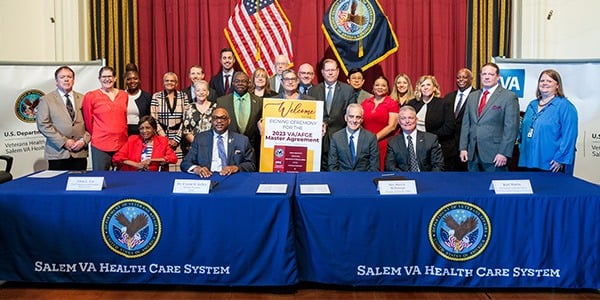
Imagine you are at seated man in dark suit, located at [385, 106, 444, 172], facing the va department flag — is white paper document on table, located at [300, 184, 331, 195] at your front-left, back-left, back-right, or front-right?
back-left

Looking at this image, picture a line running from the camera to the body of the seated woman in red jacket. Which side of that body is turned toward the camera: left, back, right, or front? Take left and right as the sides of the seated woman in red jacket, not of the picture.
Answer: front

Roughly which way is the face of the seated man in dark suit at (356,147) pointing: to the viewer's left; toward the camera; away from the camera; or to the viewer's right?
toward the camera

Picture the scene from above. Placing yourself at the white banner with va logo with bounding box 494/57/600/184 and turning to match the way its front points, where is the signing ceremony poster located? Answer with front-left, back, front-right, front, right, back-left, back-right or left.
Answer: front-right

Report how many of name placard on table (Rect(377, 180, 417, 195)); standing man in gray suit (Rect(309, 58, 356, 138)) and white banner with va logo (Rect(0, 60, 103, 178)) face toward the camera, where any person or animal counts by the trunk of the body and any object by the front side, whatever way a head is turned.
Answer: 3

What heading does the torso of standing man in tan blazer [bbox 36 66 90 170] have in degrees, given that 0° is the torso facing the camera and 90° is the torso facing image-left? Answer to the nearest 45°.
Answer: approximately 315°

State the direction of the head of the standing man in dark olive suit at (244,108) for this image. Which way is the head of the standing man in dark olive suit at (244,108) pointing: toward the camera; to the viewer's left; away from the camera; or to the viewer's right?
toward the camera

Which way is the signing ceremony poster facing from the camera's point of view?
toward the camera

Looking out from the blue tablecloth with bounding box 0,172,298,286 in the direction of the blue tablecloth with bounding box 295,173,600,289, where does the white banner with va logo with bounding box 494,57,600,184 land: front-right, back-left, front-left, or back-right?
front-left

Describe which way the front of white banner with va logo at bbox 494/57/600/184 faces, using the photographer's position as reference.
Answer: facing the viewer
